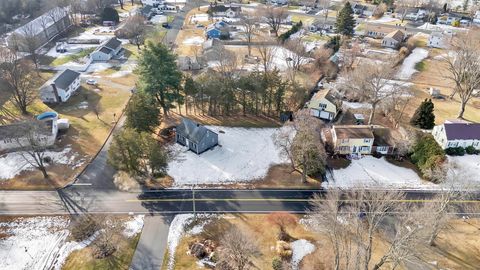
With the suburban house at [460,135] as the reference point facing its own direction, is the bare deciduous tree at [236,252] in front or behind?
in front

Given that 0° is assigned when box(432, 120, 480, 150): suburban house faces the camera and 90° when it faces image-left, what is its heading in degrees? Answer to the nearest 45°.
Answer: approximately 0°

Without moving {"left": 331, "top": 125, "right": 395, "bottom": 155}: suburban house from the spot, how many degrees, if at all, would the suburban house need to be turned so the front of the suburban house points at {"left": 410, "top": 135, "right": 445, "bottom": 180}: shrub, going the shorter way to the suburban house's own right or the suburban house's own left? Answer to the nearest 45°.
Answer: approximately 90° to the suburban house's own left

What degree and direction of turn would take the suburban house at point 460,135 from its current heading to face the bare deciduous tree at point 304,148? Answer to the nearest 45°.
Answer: approximately 45° to its right

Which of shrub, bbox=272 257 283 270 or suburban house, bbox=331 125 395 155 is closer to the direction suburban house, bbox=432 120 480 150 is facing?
the shrub

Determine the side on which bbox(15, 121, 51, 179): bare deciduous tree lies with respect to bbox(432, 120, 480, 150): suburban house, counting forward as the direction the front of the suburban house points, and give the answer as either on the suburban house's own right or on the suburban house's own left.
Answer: on the suburban house's own right

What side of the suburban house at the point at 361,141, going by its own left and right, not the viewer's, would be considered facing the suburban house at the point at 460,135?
left

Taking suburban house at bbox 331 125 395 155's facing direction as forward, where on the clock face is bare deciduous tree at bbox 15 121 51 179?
The bare deciduous tree is roughly at 2 o'clock from the suburban house.

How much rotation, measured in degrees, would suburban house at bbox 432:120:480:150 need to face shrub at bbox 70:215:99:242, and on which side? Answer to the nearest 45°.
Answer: approximately 45° to its right

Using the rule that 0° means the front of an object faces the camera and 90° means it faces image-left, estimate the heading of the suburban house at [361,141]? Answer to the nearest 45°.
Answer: approximately 0°

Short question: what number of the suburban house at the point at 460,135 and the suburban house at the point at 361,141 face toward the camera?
2
